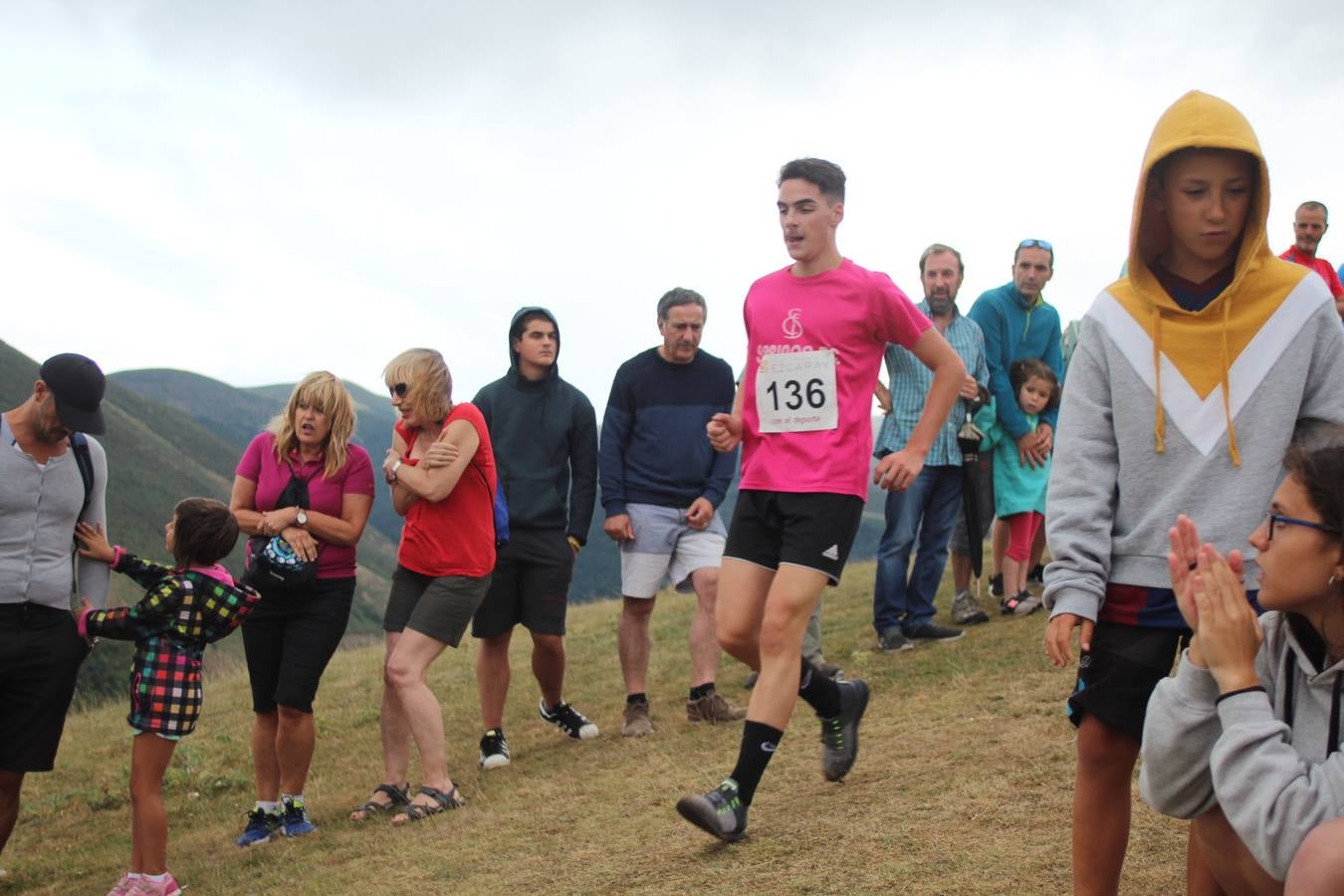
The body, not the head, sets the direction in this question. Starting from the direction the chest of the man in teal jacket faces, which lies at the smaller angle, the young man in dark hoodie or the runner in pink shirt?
the runner in pink shirt

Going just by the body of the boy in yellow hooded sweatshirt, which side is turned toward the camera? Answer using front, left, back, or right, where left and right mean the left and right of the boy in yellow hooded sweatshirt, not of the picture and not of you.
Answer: front

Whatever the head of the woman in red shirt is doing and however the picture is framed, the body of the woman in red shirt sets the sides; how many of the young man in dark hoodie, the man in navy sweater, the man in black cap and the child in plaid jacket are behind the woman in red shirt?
2

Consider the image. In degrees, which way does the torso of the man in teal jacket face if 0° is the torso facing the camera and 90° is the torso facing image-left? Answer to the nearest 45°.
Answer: approximately 315°

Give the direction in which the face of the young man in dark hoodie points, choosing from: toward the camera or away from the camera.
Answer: toward the camera

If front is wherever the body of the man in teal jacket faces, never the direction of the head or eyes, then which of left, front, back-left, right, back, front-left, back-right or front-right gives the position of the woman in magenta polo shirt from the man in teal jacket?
right

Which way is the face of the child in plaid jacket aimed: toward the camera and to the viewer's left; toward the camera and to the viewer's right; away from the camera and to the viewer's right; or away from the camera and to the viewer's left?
away from the camera and to the viewer's left

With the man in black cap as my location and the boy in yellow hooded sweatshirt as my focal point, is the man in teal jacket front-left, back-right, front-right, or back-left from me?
front-left

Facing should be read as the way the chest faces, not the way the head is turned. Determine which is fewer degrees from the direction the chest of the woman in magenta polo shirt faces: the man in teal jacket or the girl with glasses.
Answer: the girl with glasses

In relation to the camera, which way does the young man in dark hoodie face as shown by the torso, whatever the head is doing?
toward the camera

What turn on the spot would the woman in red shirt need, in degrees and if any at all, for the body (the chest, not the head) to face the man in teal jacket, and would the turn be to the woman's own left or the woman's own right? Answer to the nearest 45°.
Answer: approximately 180°

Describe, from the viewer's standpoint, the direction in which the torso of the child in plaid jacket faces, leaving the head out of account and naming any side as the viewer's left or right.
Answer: facing to the left of the viewer

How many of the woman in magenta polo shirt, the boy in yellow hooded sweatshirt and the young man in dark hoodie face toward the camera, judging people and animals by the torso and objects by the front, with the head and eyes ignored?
3

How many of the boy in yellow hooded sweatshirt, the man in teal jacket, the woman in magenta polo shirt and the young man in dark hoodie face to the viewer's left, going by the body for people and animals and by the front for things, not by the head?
0

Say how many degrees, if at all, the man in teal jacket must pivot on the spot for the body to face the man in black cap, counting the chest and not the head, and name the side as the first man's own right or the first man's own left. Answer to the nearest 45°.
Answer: approximately 90° to the first man's own right

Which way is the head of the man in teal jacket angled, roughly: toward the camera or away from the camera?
toward the camera

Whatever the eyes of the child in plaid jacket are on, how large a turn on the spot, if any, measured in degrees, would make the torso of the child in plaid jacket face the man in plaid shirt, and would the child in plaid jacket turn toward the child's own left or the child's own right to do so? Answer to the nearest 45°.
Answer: approximately 180°
